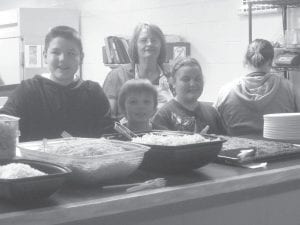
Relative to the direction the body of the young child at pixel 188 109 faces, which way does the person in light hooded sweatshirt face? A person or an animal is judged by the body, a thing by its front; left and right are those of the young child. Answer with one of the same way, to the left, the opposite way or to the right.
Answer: the opposite way

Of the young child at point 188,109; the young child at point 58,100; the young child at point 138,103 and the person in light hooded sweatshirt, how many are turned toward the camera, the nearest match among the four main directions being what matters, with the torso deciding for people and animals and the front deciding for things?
3

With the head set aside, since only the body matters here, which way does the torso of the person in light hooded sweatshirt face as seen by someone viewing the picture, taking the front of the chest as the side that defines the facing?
away from the camera

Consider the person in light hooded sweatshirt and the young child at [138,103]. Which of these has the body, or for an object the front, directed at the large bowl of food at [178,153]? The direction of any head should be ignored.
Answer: the young child

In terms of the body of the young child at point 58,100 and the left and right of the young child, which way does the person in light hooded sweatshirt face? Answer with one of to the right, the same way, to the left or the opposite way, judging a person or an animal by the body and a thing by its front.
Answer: the opposite way

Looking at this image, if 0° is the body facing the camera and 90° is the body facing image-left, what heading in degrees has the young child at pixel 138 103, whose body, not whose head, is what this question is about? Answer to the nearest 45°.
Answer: approximately 0°
